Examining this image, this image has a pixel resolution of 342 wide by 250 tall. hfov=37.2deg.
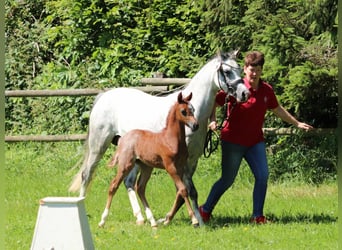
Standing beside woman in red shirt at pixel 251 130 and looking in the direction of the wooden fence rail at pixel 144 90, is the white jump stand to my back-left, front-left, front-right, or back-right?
back-left

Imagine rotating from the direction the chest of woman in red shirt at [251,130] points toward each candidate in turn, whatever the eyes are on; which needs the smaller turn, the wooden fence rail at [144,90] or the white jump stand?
the white jump stand

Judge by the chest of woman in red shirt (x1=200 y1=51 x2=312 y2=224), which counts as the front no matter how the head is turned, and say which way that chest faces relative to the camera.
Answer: toward the camera

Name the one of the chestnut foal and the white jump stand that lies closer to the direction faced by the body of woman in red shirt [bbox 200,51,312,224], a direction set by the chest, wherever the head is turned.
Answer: the white jump stand

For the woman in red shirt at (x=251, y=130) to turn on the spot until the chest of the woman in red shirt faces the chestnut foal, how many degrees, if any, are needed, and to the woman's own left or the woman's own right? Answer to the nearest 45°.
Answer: approximately 90° to the woman's own right

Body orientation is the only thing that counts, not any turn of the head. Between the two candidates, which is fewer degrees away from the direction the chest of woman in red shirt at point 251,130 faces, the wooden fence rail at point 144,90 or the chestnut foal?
the chestnut foal

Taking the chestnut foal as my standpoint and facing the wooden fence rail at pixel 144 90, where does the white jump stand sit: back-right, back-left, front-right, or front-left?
back-left
